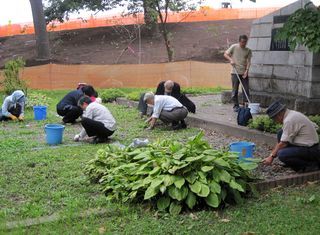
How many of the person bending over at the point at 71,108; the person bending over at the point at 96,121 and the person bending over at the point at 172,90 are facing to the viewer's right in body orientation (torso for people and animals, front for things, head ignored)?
1

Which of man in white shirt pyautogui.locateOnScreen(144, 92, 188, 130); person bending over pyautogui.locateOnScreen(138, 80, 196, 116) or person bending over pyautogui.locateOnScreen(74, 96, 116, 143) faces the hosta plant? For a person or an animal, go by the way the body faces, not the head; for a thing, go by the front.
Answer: person bending over pyautogui.locateOnScreen(138, 80, 196, 116)

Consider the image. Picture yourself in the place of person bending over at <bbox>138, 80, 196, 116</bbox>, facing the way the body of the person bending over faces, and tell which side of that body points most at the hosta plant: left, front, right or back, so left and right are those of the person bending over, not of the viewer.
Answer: front

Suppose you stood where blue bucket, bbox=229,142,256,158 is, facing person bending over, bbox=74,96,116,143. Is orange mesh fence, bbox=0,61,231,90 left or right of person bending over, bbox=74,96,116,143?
right

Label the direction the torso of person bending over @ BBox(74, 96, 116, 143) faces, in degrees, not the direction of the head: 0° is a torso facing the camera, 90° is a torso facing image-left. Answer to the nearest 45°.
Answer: approximately 90°

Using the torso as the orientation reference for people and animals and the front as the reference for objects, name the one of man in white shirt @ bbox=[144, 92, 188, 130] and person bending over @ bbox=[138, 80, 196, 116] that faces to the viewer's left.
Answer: the man in white shirt

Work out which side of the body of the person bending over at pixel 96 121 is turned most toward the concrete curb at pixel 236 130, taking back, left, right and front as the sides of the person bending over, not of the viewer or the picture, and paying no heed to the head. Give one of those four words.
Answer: back

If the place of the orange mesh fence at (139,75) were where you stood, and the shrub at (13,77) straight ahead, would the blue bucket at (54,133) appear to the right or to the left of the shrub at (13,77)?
left

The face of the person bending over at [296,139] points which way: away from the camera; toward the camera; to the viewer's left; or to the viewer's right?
to the viewer's left

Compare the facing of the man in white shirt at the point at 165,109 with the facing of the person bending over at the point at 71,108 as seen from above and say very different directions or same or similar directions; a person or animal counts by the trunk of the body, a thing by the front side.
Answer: very different directions

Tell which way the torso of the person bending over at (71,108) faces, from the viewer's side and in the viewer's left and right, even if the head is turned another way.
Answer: facing to the right of the viewer

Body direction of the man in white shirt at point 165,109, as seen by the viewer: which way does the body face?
to the viewer's left

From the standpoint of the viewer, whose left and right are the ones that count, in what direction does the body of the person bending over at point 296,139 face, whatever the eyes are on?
facing to the left of the viewer
